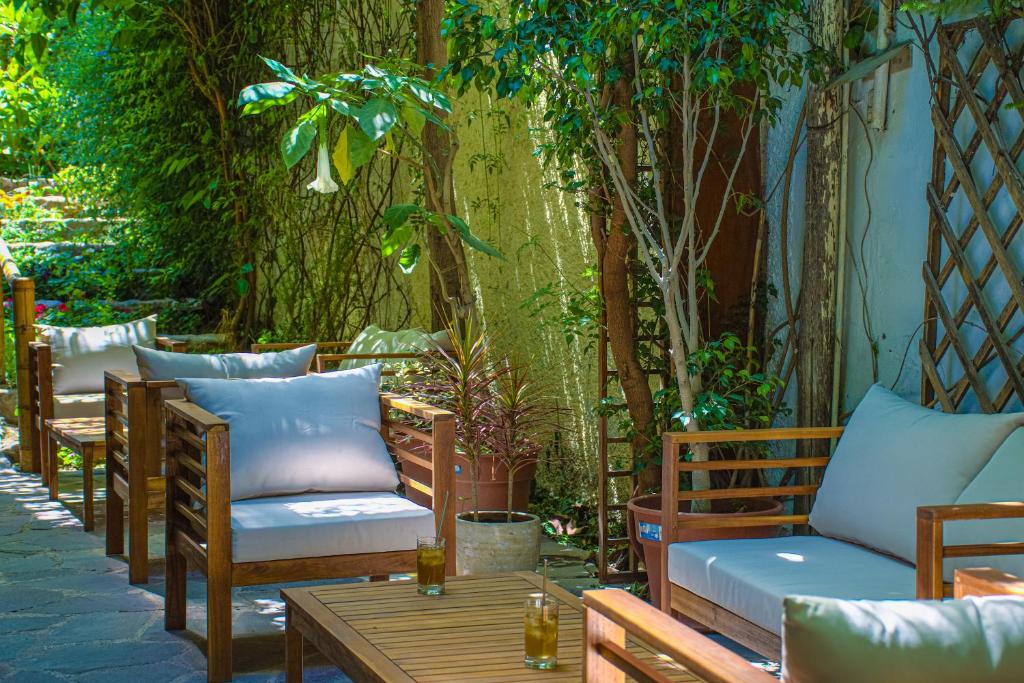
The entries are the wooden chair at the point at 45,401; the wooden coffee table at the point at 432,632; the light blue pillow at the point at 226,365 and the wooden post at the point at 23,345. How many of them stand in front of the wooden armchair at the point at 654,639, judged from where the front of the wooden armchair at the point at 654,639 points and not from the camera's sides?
4

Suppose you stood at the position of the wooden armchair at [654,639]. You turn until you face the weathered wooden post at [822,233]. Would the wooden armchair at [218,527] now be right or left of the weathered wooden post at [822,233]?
left

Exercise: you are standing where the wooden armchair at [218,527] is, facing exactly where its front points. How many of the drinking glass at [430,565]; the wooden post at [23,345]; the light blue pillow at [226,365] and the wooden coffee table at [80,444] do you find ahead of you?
1

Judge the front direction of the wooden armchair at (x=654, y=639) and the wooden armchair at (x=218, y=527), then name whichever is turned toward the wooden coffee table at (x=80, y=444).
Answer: the wooden armchair at (x=654, y=639)

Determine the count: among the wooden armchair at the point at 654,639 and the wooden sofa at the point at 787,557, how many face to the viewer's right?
0

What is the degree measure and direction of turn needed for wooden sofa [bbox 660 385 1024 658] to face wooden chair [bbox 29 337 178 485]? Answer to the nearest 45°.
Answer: approximately 90° to its right

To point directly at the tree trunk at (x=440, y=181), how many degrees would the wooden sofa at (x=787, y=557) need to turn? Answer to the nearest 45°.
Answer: approximately 90° to its right

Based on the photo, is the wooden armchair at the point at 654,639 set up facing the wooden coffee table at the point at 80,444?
yes

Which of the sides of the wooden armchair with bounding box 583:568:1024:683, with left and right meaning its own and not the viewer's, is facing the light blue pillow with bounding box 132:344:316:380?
front

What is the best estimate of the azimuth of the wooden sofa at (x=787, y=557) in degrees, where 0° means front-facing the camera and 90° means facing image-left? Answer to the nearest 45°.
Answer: approximately 45°

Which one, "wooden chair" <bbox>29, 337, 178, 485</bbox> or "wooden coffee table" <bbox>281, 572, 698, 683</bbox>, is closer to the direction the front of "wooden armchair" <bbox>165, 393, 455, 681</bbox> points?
the wooden coffee table

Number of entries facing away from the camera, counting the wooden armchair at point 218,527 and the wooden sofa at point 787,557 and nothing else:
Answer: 0

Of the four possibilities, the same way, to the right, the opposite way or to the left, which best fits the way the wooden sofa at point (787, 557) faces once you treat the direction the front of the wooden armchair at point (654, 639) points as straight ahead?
to the left

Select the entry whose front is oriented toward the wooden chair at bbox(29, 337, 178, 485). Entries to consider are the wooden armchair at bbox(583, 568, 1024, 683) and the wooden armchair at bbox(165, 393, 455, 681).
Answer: the wooden armchair at bbox(583, 568, 1024, 683)

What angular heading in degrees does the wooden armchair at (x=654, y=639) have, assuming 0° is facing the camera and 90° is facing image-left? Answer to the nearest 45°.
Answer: approximately 135°

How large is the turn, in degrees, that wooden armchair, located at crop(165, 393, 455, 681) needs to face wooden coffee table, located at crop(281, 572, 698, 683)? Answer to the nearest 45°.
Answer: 0° — it already faces it

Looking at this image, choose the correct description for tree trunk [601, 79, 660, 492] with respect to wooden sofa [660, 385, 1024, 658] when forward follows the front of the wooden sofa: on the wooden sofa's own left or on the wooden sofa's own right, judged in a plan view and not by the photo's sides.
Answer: on the wooden sofa's own right

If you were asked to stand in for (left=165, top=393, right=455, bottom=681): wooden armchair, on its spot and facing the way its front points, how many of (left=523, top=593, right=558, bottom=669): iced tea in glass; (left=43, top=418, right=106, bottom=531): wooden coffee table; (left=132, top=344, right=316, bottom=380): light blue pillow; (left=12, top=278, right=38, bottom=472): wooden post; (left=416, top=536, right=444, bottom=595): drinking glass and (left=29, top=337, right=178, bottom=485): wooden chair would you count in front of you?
2

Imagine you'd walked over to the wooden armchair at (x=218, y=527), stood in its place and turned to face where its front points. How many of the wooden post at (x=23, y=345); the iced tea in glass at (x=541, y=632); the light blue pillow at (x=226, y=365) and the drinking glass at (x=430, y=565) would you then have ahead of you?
2

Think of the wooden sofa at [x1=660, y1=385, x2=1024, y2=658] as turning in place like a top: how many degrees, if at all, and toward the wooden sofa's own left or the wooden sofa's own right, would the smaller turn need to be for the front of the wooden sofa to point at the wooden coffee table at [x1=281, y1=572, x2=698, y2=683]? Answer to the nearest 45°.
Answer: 0° — it already faces it
